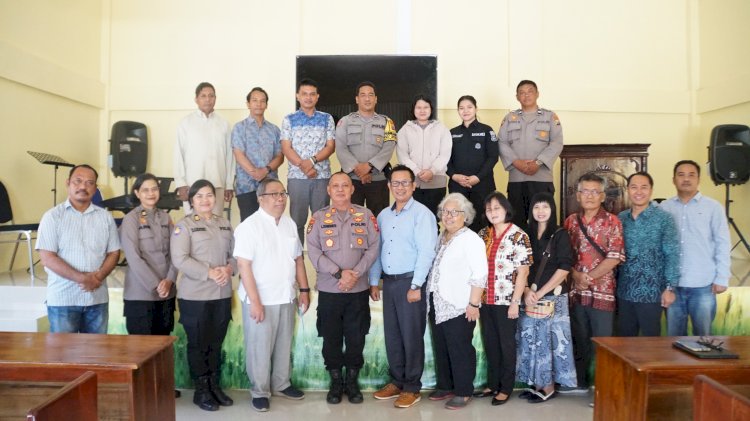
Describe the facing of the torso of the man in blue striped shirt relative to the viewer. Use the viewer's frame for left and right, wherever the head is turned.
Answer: facing the viewer

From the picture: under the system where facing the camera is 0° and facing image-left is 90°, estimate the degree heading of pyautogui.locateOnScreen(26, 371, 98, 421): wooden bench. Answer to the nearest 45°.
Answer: approximately 225°

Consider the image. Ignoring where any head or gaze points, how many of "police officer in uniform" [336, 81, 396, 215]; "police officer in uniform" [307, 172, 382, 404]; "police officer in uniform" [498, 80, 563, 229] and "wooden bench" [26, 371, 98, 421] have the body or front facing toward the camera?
3

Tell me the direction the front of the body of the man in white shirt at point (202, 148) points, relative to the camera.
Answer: toward the camera

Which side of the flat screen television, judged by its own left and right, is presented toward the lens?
front

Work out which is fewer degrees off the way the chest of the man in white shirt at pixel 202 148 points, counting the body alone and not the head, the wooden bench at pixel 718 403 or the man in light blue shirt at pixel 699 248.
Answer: the wooden bench

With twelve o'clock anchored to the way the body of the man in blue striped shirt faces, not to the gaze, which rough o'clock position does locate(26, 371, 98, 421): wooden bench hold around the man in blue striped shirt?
The wooden bench is roughly at 12 o'clock from the man in blue striped shirt.

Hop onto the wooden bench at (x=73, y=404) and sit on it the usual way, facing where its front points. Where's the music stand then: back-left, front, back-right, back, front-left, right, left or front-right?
front-left
